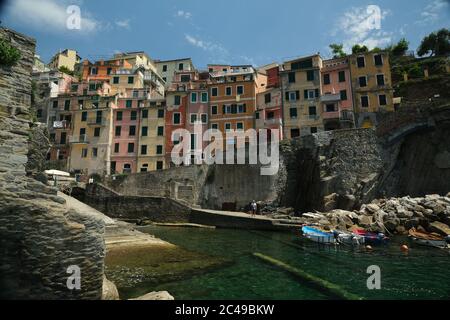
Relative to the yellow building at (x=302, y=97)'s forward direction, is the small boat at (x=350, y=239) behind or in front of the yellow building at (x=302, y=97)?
in front

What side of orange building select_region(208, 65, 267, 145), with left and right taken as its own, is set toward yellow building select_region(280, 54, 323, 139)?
left

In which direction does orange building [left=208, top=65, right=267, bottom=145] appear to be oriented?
toward the camera

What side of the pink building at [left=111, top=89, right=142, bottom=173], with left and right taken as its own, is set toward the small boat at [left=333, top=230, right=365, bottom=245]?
front

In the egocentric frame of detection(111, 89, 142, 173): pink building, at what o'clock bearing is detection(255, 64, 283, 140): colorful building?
The colorful building is roughly at 10 o'clock from the pink building.

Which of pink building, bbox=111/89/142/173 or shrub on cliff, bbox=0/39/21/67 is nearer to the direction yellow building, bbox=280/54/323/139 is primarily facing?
the shrub on cliff

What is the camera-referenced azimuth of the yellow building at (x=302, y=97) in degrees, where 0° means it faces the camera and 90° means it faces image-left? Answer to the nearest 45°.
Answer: approximately 0°

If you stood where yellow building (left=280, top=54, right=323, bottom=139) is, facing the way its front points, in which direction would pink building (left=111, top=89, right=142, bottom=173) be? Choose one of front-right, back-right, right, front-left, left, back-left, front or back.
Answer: right
